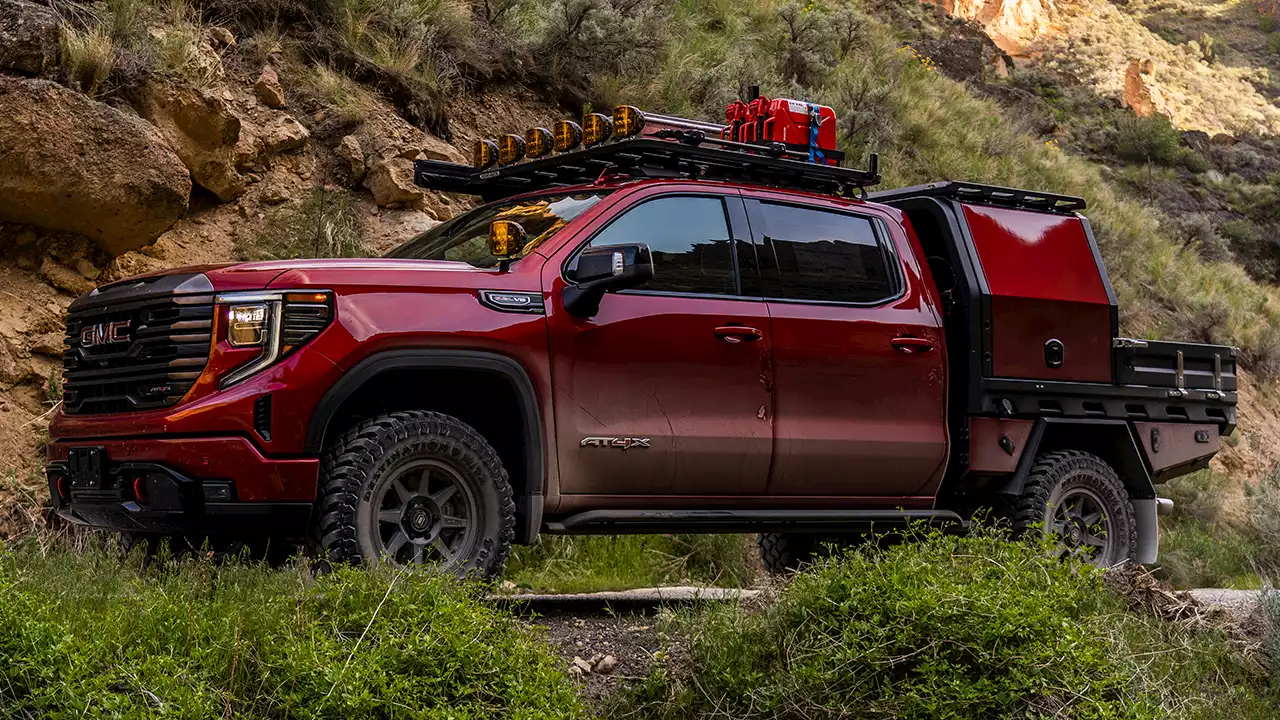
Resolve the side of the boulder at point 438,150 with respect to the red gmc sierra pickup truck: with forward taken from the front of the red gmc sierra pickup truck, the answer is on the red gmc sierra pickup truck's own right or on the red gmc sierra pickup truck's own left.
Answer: on the red gmc sierra pickup truck's own right

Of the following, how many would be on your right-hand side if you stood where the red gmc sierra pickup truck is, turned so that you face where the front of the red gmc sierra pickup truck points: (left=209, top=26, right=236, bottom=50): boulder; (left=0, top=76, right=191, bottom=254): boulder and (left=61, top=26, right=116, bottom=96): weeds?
3

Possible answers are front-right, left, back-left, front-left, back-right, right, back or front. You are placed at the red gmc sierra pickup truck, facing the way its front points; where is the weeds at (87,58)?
right

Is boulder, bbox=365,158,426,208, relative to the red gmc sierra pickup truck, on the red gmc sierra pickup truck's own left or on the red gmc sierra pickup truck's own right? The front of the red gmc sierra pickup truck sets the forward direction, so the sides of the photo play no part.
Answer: on the red gmc sierra pickup truck's own right

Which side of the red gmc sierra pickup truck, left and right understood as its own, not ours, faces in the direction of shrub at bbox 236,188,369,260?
right

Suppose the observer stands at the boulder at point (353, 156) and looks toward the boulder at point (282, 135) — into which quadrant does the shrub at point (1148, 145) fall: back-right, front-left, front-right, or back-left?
back-right

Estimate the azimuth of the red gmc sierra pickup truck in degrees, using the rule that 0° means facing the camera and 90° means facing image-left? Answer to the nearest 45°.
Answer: approximately 45°

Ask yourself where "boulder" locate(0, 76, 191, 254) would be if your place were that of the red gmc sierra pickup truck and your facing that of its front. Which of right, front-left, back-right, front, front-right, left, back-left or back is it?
right

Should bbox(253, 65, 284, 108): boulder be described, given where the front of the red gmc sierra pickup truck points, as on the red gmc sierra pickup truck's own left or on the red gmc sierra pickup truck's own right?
on the red gmc sierra pickup truck's own right

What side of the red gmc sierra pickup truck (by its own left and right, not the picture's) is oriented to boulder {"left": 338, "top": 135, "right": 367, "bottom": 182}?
right

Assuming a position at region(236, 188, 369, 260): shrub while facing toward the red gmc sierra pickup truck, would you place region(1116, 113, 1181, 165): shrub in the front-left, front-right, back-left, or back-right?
back-left

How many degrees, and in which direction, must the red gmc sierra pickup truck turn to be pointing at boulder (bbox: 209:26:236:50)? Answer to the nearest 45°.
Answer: approximately 90° to its right

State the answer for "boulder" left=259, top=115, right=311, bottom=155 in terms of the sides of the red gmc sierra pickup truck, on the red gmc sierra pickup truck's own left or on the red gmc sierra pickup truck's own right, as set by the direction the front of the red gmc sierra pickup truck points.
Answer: on the red gmc sierra pickup truck's own right
